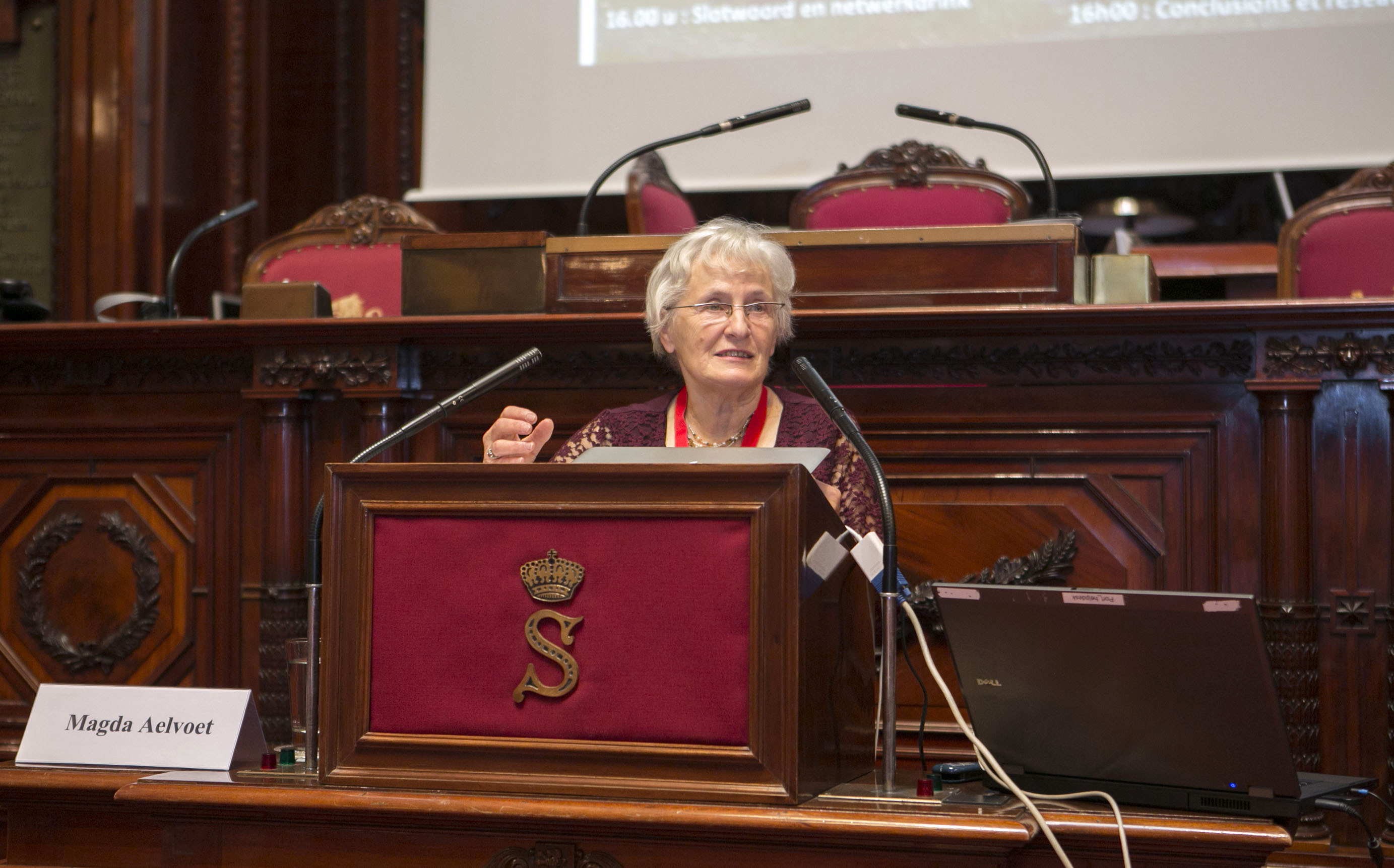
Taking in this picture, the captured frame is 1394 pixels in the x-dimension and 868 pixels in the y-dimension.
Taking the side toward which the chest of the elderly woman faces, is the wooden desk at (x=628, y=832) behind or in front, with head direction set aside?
in front

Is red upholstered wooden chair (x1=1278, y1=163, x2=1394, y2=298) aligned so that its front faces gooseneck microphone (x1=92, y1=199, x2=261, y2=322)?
no

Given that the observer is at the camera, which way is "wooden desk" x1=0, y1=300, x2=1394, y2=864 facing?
facing the viewer

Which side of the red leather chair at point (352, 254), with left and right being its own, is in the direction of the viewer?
front

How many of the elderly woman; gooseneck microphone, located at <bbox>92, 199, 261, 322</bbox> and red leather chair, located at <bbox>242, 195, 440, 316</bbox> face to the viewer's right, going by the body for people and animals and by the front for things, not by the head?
1

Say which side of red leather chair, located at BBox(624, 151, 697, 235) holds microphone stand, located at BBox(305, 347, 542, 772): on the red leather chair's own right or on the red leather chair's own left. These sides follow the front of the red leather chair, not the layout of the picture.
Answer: on the red leather chair's own right

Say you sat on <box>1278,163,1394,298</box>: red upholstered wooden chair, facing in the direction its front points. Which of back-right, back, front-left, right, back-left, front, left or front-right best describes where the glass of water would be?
front-right

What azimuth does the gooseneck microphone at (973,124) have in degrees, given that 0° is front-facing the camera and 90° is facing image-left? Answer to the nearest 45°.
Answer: approximately 90°

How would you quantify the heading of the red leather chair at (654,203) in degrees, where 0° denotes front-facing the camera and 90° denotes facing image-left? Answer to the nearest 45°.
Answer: approximately 315°

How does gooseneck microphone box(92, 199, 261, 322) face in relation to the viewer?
to the viewer's right

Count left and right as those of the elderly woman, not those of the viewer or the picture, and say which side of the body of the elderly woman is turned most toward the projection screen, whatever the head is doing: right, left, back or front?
back

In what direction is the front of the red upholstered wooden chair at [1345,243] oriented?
toward the camera

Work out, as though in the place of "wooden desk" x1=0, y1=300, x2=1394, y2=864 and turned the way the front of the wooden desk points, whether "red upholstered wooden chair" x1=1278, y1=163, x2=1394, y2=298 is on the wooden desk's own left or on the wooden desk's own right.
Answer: on the wooden desk's own left
